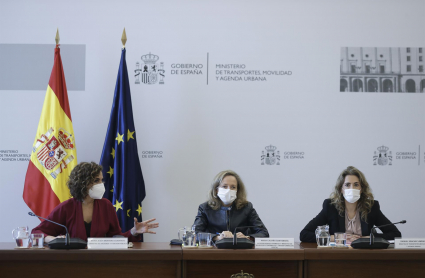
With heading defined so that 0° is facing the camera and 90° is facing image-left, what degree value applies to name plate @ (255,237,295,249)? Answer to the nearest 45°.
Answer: approximately 0°

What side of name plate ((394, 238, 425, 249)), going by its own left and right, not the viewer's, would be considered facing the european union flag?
right

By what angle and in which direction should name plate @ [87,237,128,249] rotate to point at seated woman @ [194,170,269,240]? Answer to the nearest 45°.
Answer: approximately 135° to its left

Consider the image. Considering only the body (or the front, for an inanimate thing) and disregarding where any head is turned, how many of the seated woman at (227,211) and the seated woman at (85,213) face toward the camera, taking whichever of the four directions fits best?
2

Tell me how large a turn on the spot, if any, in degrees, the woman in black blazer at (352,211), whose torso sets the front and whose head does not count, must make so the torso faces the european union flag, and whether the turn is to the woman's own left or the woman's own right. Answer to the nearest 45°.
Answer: approximately 90° to the woman's own right

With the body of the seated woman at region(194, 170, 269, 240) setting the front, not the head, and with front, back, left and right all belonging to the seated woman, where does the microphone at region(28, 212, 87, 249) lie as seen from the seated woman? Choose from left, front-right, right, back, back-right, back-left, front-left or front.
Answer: front-right

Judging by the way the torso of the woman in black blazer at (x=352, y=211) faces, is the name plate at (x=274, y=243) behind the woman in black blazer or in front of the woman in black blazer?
in front

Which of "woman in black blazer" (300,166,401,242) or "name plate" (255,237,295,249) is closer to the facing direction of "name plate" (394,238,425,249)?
the name plate

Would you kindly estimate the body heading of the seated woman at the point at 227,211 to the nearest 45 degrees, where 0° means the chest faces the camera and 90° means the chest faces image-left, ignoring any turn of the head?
approximately 0°

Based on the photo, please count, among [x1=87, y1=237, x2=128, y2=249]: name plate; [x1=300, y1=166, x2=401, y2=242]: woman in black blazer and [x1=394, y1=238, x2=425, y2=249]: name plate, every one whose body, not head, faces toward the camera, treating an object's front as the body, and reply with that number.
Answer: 3

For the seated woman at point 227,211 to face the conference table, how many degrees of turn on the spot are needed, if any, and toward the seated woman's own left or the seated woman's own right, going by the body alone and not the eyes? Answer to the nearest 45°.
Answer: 0° — they already face it

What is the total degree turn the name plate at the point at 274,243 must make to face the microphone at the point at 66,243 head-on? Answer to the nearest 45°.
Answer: approximately 90° to its right
